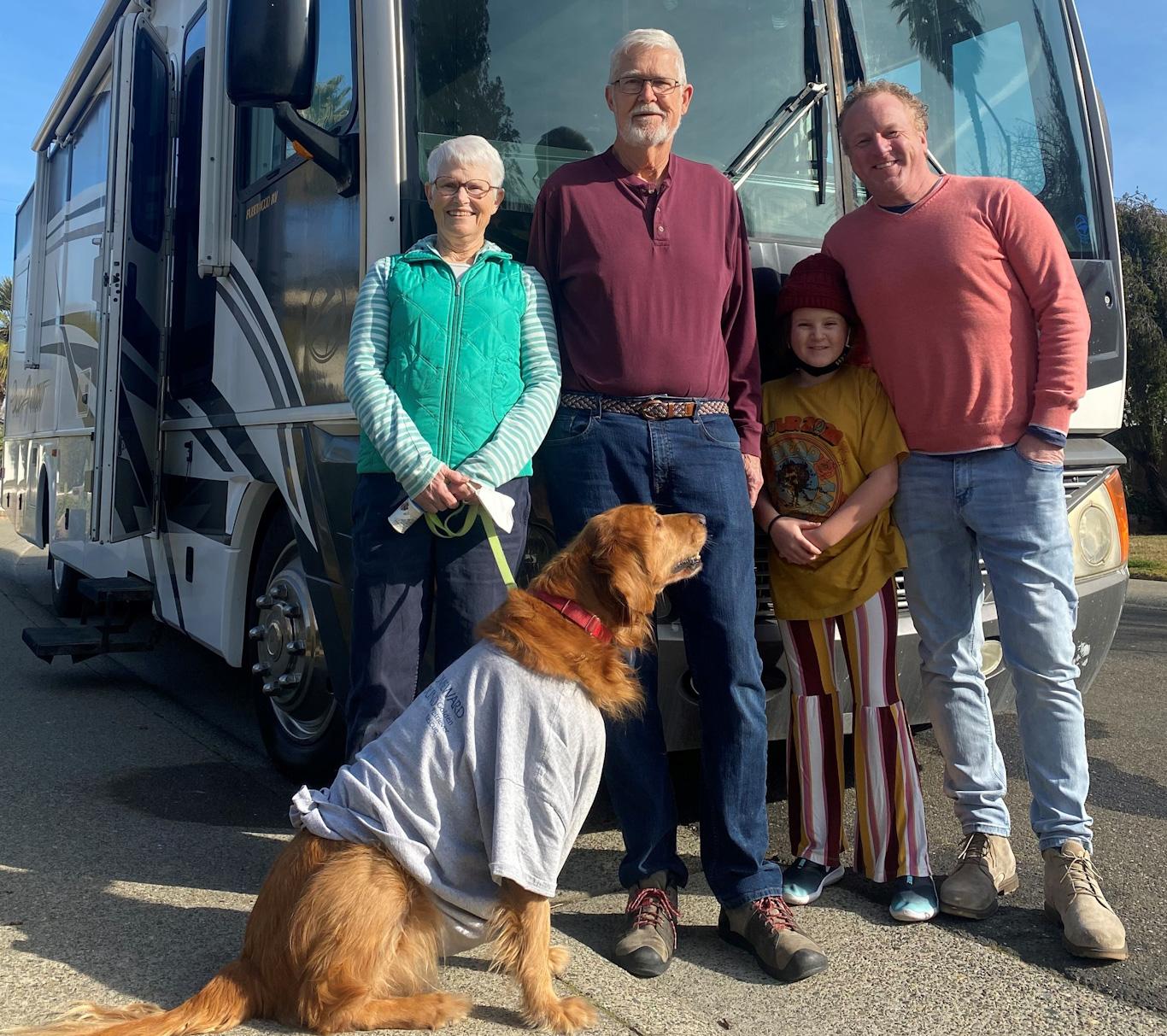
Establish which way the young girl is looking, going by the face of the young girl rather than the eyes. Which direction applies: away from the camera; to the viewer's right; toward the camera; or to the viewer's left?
toward the camera

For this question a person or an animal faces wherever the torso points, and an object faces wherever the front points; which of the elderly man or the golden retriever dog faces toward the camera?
the elderly man

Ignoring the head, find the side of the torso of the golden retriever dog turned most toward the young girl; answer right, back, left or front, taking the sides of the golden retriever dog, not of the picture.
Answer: front

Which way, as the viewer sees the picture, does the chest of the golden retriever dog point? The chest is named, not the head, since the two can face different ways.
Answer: to the viewer's right

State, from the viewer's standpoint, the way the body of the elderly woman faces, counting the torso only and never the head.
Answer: toward the camera

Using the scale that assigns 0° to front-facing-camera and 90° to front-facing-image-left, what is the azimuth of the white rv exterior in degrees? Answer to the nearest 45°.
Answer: approximately 315°

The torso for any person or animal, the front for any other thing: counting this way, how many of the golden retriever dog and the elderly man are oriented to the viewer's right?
1

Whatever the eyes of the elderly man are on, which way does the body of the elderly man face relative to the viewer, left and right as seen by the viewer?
facing the viewer

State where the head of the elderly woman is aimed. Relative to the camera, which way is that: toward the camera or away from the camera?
toward the camera

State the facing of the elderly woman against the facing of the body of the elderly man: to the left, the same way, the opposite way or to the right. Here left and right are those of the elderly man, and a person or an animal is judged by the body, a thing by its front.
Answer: the same way

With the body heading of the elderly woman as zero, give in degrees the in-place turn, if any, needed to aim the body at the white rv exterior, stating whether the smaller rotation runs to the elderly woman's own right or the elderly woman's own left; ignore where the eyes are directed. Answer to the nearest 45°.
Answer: approximately 180°

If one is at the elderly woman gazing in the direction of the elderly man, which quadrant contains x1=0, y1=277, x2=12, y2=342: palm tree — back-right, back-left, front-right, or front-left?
back-left

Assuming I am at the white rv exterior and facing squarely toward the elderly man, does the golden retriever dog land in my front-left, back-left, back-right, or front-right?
front-right
